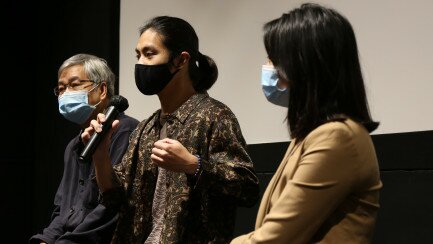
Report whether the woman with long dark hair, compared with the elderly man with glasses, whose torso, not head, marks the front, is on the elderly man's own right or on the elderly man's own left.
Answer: on the elderly man's own left

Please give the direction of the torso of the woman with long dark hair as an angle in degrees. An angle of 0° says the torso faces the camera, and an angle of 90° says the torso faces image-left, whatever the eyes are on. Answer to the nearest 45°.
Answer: approximately 90°

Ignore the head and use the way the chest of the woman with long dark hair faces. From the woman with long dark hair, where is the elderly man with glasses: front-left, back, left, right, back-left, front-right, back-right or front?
front-right

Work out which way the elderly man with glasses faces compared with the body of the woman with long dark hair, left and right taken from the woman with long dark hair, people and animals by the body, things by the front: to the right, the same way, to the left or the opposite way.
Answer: to the left

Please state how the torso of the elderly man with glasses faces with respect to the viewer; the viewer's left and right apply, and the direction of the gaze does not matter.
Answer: facing the viewer and to the left of the viewer
